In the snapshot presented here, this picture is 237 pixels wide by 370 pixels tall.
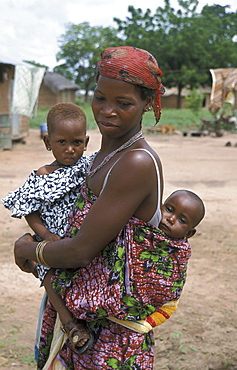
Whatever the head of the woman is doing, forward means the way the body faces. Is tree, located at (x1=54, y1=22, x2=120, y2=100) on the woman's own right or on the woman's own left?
on the woman's own right

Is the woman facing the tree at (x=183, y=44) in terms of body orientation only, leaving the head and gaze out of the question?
no

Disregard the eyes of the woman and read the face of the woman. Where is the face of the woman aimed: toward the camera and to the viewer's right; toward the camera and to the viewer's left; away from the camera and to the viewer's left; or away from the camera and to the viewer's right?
toward the camera and to the viewer's left

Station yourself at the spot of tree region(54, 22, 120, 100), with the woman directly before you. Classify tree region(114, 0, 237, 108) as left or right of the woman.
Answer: left
